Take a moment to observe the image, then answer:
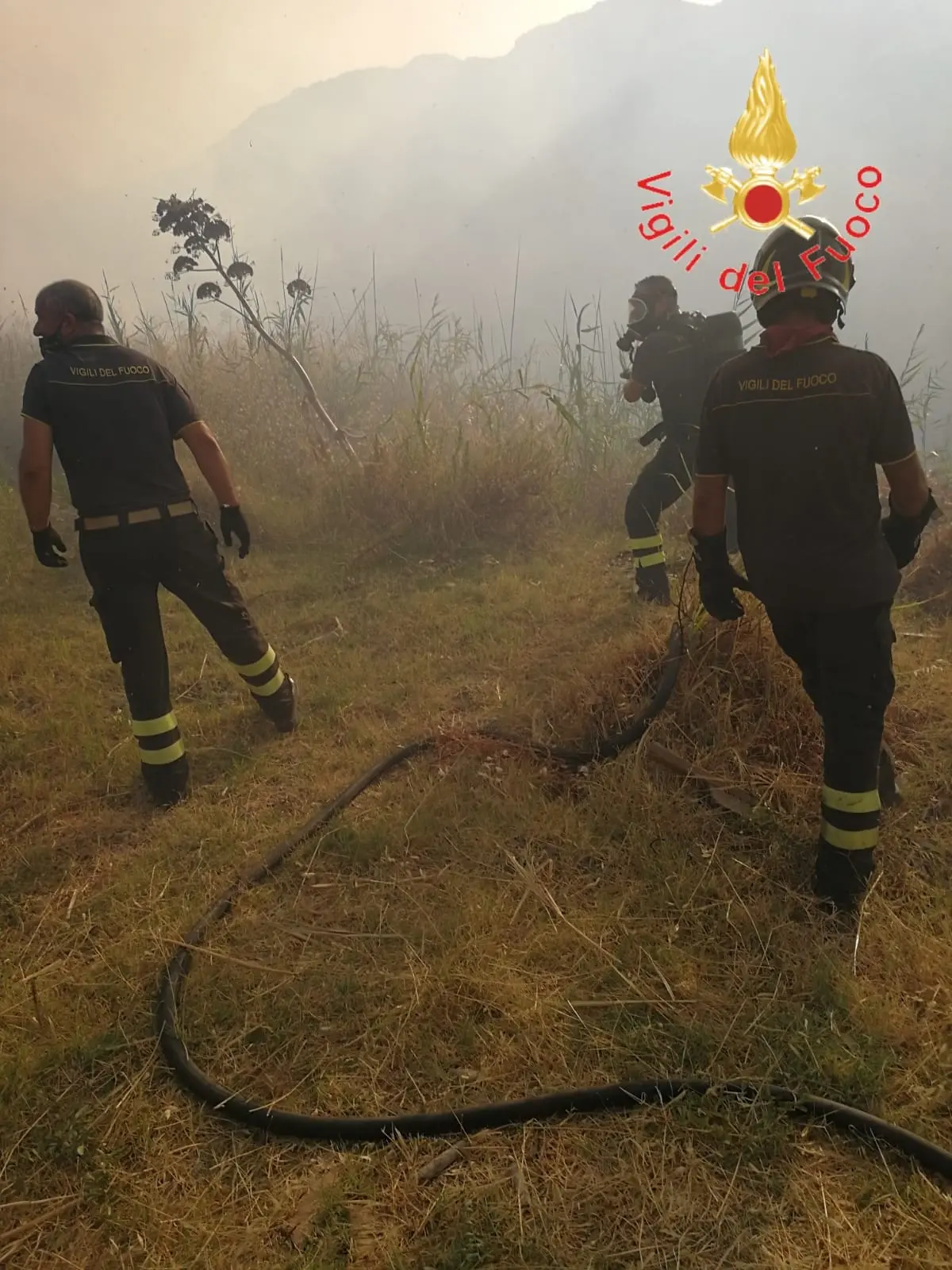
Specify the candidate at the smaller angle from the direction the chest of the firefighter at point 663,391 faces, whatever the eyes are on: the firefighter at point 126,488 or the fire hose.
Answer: the firefighter

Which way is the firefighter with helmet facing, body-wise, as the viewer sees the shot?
away from the camera

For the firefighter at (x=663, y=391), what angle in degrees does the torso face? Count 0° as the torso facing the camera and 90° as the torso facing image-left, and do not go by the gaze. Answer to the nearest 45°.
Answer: approximately 90°

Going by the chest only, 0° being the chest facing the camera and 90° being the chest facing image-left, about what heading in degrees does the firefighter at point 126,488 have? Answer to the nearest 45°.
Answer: approximately 180°

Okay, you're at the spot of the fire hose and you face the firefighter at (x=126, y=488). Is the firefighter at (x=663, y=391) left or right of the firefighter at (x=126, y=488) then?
right

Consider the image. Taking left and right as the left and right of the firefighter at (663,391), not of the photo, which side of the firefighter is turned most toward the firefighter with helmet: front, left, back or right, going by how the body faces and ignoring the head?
left

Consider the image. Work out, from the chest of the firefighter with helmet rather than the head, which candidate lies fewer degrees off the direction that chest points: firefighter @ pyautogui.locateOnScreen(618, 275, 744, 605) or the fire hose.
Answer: the firefighter

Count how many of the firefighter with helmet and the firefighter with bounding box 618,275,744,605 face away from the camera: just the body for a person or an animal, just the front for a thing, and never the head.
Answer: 1

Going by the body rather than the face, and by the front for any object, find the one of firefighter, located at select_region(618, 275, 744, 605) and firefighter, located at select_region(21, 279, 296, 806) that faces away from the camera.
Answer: firefighter, located at select_region(21, 279, 296, 806)

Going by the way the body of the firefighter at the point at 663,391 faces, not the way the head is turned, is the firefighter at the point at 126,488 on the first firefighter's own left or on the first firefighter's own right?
on the first firefighter's own left

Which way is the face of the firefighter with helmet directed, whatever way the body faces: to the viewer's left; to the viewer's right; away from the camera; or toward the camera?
away from the camera

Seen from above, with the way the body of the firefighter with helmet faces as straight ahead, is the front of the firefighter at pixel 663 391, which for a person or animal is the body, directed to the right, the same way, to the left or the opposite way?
to the left

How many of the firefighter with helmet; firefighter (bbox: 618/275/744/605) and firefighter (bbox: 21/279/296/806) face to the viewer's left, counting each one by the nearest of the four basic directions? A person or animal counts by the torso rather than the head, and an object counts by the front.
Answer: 1

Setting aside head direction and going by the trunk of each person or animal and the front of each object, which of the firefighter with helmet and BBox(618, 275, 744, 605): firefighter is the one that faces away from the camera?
the firefighter with helmet
